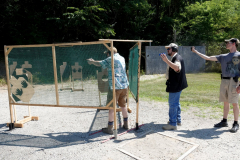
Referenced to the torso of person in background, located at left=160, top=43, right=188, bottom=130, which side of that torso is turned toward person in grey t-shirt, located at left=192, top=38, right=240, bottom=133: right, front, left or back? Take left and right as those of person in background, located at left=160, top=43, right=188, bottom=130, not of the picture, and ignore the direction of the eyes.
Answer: back

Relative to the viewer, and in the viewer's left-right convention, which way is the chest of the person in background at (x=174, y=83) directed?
facing to the left of the viewer
